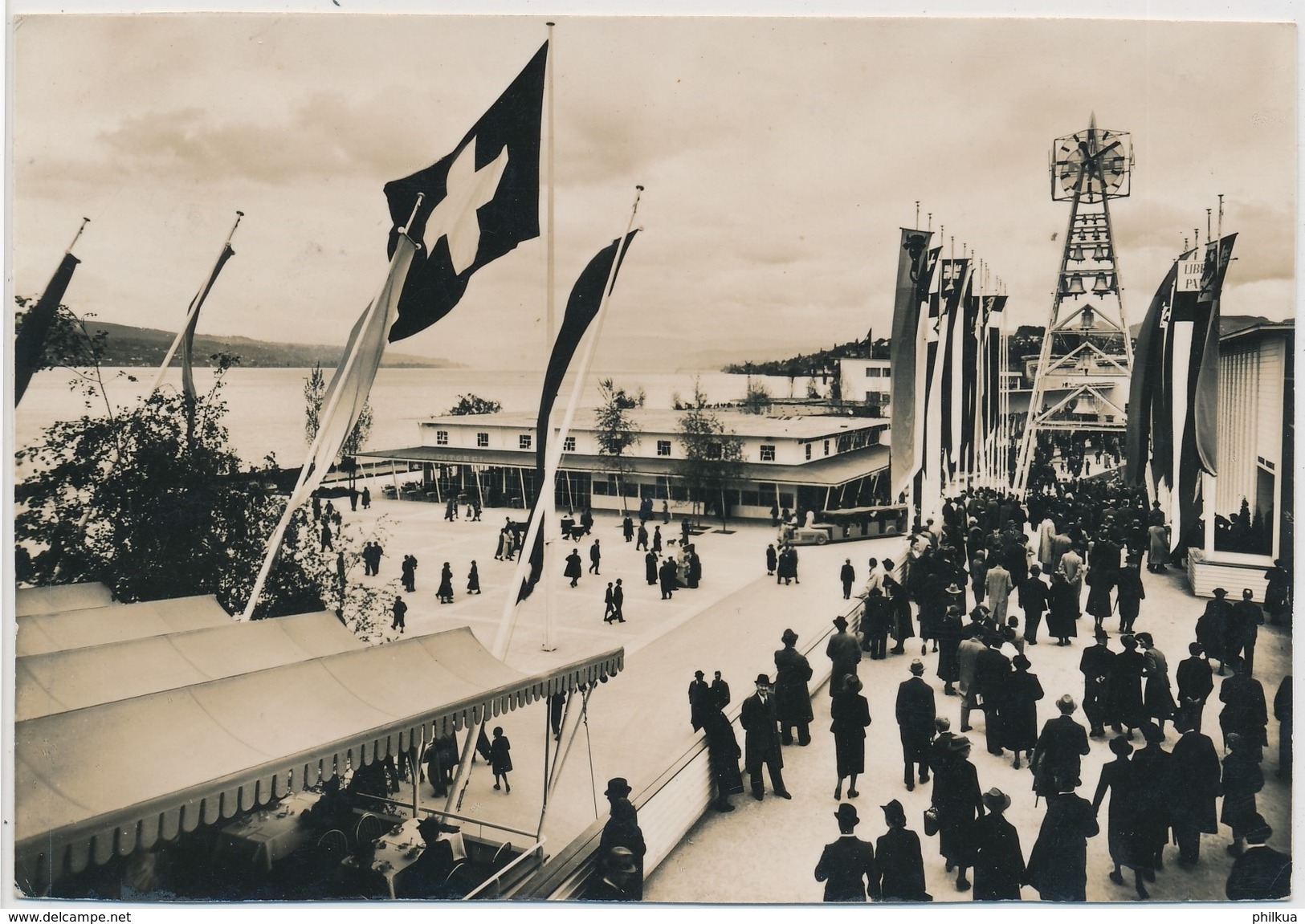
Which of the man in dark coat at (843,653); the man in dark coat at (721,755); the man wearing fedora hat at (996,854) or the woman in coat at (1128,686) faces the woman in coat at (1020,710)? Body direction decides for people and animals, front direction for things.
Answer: the man wearing fedora hat

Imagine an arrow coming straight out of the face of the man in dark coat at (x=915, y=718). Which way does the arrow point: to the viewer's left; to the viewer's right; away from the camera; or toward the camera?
away from the camera

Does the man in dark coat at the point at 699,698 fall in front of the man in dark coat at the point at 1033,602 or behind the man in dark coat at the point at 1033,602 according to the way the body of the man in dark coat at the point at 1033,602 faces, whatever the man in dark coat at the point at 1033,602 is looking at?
behind

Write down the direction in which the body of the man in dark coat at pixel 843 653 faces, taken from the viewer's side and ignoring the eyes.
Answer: away from the camera

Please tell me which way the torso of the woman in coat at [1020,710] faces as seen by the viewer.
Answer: away from the camera

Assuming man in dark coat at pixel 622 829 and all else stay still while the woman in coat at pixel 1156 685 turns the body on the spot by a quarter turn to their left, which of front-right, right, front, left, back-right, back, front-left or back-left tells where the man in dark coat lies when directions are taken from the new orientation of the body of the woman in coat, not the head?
front

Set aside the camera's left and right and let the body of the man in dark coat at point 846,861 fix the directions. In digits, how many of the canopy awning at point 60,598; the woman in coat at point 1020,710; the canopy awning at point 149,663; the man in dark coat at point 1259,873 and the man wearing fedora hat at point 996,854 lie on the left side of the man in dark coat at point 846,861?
2

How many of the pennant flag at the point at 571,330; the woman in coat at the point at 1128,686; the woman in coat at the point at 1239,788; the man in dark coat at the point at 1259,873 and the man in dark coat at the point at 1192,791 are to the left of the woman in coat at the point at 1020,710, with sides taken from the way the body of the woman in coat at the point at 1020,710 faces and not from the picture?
1

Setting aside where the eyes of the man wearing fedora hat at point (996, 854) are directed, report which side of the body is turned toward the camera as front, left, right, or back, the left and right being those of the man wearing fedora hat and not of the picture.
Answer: back

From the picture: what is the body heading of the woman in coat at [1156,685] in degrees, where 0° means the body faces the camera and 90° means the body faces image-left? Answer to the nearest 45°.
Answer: approximately 135°
